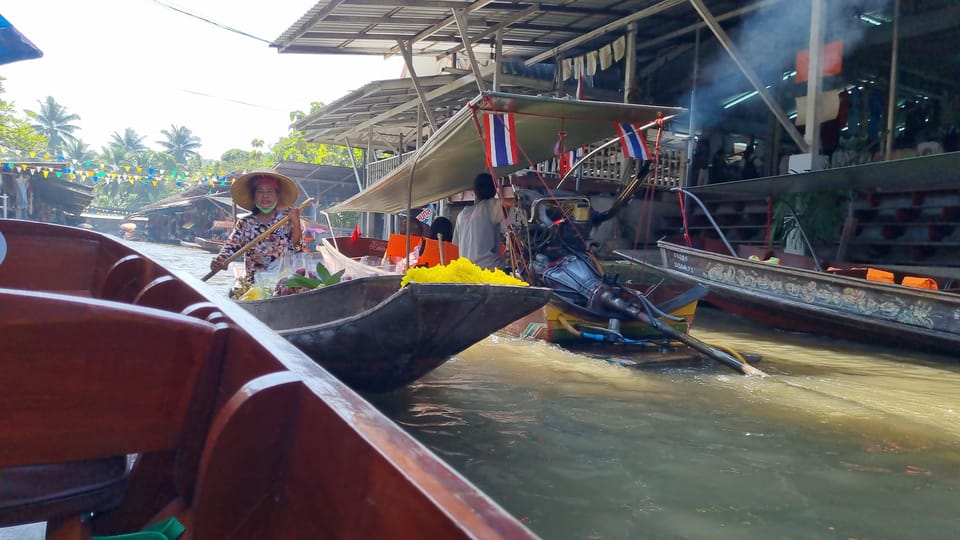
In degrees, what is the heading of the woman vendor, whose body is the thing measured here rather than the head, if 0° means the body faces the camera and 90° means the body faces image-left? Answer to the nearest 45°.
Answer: approximately 0°

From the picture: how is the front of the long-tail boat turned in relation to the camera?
facing away from the viewer and to the left of the viewer

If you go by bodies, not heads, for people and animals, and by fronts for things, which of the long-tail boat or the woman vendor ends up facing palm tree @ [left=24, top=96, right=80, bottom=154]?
the long-tail boat

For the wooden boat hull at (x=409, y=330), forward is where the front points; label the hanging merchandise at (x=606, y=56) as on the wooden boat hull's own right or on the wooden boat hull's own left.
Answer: on the wooden boat hull's own left

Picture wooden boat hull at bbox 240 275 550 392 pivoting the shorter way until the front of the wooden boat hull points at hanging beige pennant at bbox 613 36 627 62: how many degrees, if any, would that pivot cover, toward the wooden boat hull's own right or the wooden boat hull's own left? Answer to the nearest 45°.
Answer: approximately 90° to the wooden boat hull's own left

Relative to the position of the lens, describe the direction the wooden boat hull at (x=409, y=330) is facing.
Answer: facing the viewer and to the right of the viewer

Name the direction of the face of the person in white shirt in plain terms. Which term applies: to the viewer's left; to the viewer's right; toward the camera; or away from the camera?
away from the camera

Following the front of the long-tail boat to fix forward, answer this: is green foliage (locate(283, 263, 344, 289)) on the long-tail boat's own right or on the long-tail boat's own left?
on the long-tail boat's own left

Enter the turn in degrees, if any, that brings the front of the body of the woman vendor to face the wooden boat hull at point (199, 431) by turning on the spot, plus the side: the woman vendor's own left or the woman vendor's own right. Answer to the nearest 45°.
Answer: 0° — they already face it

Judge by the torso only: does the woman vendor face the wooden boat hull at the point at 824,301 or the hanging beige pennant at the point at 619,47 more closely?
the wooden boat hull

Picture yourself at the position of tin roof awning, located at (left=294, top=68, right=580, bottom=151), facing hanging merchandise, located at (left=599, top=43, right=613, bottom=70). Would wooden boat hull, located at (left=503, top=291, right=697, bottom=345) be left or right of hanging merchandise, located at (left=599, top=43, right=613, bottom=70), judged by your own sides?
right

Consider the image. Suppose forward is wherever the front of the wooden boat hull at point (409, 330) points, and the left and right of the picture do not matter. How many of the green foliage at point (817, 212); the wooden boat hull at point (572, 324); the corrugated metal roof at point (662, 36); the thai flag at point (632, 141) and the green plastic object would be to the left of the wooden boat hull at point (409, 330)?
4

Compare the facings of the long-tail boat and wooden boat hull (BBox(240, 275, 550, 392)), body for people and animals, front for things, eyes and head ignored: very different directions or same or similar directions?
very different directions

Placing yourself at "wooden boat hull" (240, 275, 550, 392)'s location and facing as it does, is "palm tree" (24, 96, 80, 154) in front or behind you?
behind

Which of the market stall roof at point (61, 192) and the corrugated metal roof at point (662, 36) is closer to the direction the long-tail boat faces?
the market stall roof
